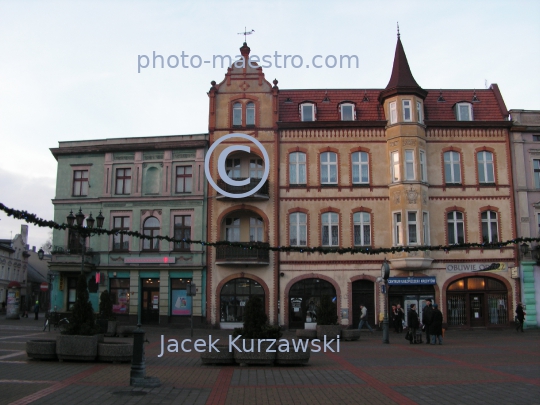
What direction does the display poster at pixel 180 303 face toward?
toward the camera

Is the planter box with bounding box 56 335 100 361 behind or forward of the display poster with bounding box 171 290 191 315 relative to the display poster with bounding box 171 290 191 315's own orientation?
forward

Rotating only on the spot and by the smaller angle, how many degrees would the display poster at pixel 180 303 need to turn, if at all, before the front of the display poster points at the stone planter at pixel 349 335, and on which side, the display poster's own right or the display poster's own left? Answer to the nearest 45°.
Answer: approximately 45° to the display poster's own left

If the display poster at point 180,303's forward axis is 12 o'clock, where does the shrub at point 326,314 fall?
The shrub is roughly at 11 o'clock from the display poster.

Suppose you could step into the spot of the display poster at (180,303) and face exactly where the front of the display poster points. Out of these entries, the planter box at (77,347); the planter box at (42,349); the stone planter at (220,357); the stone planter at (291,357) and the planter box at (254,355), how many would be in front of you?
5

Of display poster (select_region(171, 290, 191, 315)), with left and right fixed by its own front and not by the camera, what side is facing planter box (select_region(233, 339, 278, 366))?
front

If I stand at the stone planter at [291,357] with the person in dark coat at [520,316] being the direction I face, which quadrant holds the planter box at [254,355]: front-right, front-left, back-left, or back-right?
back-left

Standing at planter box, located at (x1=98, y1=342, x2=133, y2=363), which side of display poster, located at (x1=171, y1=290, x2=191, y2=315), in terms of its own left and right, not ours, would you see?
front

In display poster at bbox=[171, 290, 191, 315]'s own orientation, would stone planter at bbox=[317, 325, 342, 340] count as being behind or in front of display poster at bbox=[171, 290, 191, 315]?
in front

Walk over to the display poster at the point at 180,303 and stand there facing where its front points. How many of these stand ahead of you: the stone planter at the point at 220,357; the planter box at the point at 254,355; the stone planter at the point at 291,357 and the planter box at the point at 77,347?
4

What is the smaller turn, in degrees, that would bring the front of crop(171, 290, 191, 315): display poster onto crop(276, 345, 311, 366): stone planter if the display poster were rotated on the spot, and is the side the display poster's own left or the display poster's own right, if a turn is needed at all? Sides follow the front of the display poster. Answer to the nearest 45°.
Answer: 0° — it already faces it

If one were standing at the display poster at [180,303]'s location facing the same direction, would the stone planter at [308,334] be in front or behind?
in front

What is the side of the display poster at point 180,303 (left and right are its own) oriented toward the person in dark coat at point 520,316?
left
